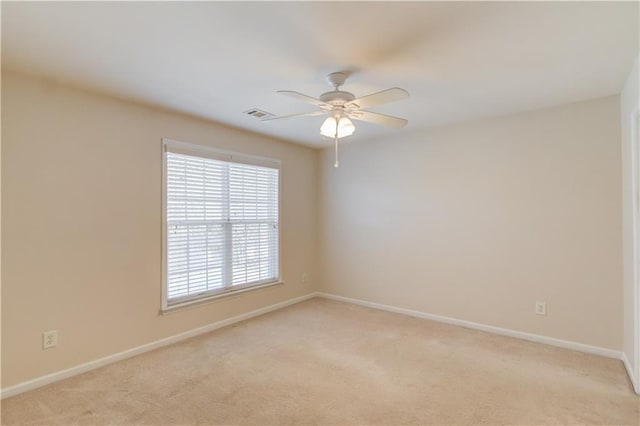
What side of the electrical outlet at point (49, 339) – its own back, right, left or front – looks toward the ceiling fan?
front

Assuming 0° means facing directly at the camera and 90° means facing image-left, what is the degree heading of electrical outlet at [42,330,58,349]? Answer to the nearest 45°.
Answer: approximately 315°
